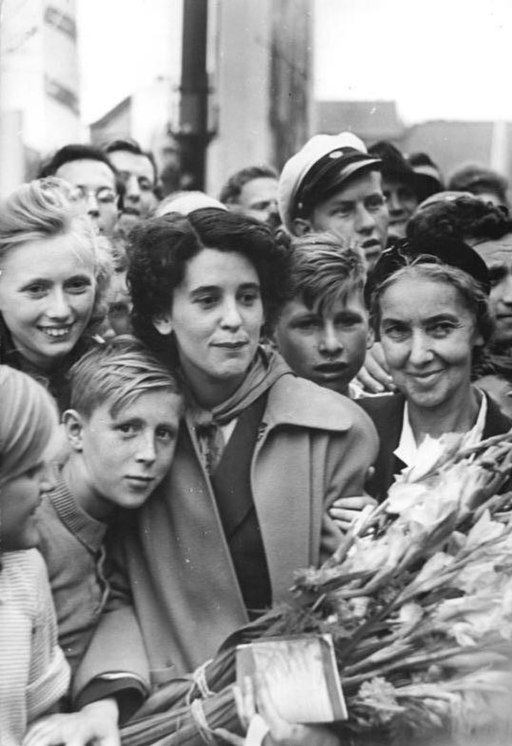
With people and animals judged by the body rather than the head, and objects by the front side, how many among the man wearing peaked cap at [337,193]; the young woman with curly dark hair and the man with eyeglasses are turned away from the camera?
0

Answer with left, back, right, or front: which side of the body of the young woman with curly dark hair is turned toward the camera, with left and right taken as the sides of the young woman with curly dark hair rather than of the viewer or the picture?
front

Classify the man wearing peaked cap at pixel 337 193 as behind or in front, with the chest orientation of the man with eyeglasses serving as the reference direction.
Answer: in front

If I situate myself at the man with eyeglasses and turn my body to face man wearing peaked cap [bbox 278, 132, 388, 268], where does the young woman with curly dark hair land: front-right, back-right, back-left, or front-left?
front-right

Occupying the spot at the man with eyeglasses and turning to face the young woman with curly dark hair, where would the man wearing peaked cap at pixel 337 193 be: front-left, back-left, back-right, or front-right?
front-left

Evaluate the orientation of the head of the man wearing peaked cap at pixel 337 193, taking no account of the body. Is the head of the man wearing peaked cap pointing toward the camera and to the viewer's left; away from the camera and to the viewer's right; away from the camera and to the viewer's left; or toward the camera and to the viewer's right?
toward the camera and to the viewer's right

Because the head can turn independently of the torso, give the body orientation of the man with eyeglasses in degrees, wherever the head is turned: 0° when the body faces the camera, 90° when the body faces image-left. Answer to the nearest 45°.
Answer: approximately 315°

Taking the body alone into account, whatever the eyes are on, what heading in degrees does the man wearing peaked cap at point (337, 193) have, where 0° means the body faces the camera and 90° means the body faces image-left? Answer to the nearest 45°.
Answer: approximately 315°

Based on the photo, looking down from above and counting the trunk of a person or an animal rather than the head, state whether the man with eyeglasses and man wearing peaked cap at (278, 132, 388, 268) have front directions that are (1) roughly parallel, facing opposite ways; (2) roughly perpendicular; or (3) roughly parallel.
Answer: roughly parallel
